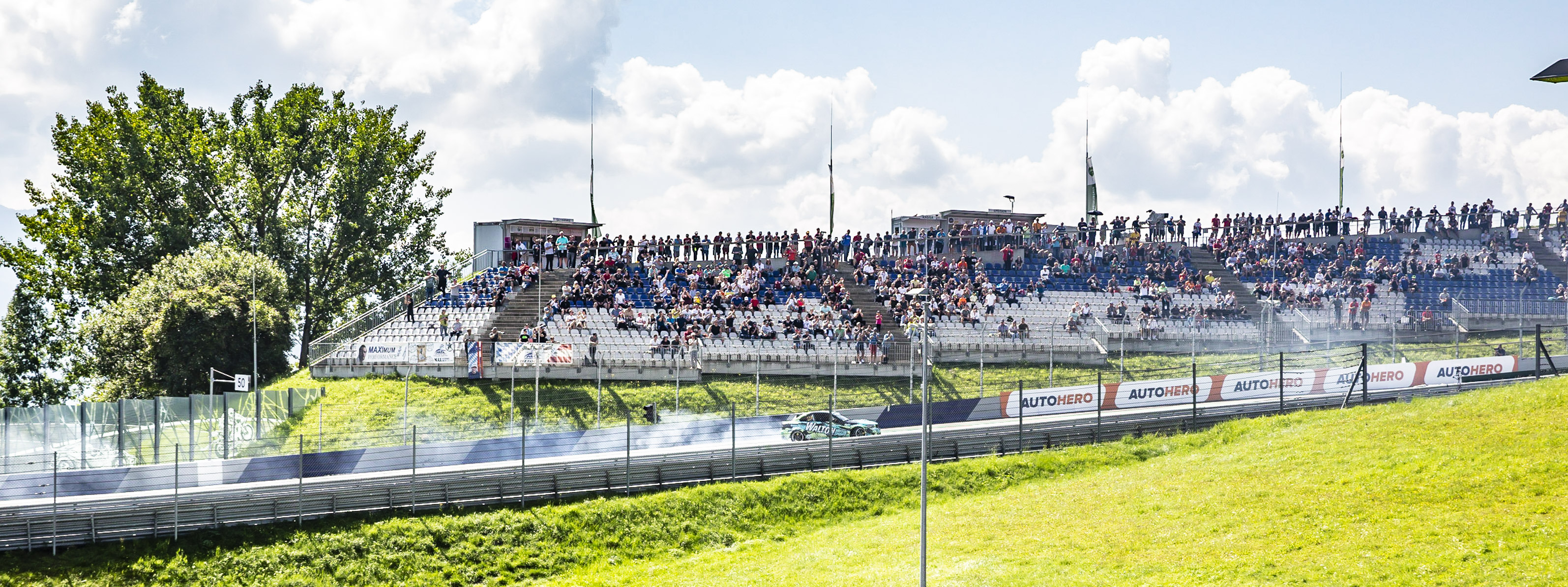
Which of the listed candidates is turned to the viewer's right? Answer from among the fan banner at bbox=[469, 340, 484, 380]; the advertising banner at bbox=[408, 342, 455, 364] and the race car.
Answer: the race car

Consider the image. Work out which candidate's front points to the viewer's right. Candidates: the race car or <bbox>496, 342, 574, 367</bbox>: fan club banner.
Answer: the race car

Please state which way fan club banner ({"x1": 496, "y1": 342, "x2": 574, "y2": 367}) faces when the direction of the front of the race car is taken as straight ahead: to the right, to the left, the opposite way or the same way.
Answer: to the right

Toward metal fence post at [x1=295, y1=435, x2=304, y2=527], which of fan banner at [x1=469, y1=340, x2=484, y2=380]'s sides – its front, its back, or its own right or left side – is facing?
front

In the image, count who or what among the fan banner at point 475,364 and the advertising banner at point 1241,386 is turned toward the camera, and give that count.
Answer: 2

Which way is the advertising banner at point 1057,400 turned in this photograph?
toward the camera

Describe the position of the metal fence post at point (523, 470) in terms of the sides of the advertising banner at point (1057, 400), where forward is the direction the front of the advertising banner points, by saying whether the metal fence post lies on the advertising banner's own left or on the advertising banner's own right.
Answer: on the advertising banner's own right

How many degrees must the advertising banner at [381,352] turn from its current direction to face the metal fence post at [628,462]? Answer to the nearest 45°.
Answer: approximately 45° to its left

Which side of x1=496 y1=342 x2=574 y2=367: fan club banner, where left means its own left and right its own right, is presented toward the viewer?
front

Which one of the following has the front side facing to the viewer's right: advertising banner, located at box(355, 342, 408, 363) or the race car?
the race car

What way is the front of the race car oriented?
to the viewer's right

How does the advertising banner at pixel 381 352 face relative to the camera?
toward the camera
